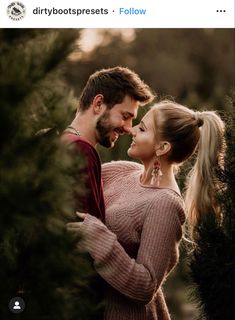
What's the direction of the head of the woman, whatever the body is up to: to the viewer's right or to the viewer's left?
to the viewer's left

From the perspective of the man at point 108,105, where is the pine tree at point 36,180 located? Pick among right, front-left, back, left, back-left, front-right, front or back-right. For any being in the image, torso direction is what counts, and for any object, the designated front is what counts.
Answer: right

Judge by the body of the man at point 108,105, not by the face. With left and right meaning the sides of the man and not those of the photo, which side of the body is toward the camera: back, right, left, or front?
right
